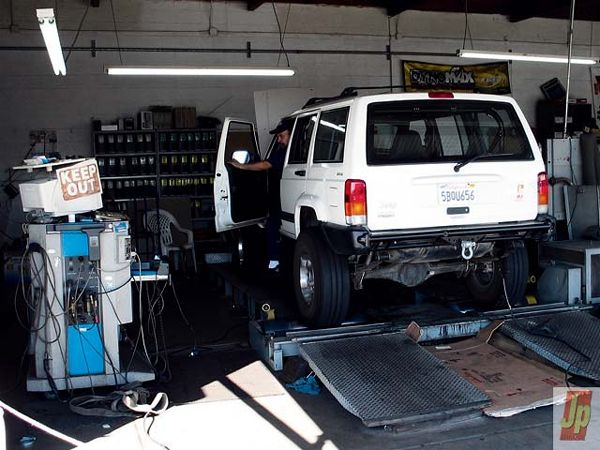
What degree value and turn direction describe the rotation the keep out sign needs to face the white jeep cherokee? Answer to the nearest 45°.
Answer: approximately 90° to its left

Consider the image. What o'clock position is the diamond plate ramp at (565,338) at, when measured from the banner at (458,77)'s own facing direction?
The diamond plate ramp is roughly at 12 o'clock from the banner.

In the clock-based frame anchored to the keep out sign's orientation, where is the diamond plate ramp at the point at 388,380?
The diamond plate ramp is roughly at 10 o'clock from the keep out sign.

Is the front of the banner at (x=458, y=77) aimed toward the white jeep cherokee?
yes

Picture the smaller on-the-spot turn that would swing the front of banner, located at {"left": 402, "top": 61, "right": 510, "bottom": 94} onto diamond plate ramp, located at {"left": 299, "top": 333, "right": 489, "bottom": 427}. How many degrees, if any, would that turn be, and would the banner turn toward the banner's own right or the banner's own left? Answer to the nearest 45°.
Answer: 0° — it already faces it

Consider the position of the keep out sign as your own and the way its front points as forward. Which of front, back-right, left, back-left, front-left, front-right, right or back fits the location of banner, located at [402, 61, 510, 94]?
back-left

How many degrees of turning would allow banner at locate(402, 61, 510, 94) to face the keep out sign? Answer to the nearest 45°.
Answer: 0° — it already faces it

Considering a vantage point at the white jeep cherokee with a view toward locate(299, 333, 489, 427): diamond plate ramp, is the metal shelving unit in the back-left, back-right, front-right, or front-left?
back-right

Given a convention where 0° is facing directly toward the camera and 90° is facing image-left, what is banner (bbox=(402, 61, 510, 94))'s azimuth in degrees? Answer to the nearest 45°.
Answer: approximately 0°

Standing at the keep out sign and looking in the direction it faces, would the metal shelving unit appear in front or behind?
behind

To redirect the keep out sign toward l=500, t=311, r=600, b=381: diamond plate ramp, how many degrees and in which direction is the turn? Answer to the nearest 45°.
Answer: approximately 90° to its left

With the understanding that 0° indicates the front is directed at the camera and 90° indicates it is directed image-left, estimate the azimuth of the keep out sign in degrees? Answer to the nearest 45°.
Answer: approximately 0°
